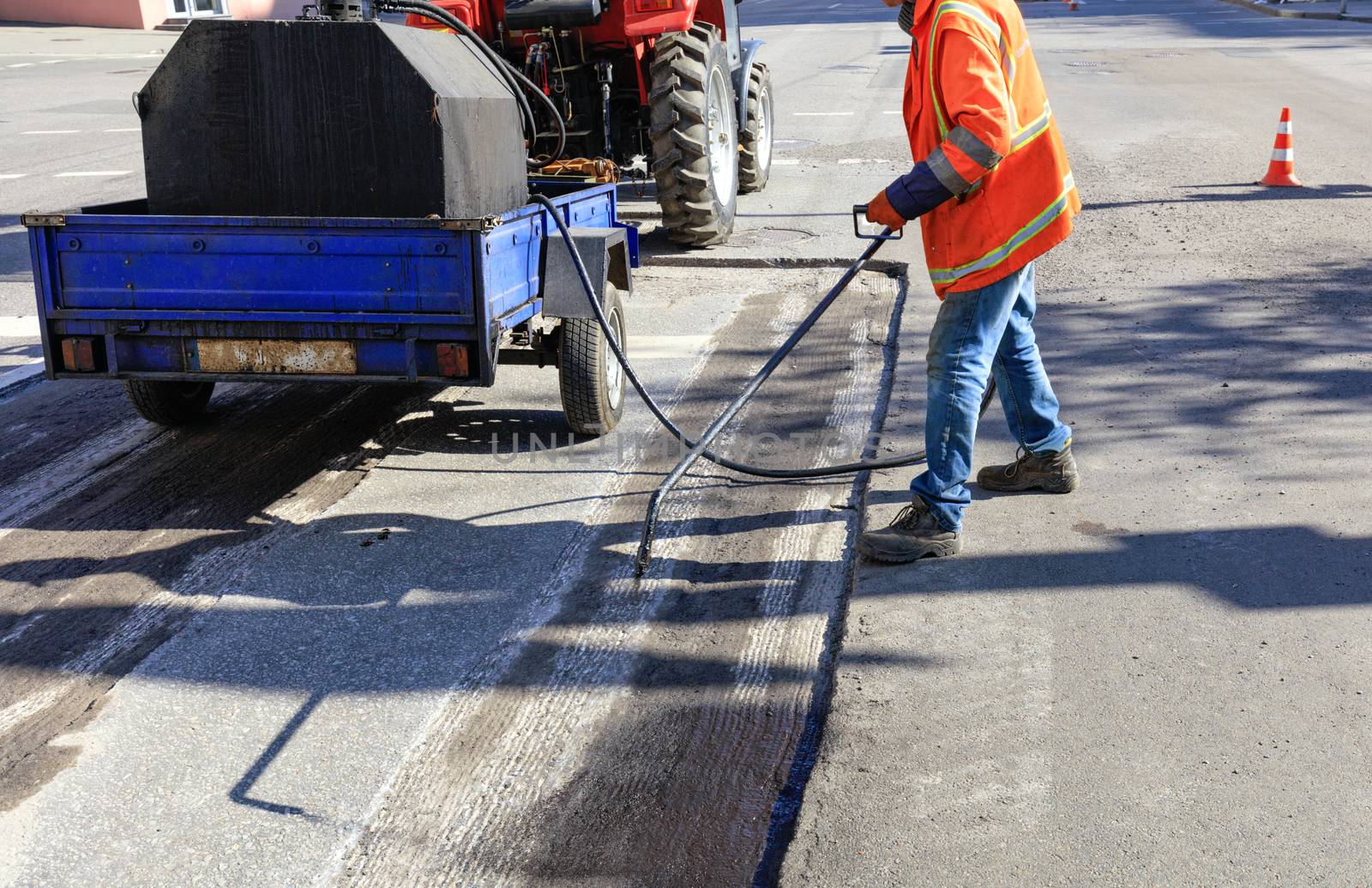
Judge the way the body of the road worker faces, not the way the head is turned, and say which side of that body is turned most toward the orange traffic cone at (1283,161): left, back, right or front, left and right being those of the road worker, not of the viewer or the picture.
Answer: right

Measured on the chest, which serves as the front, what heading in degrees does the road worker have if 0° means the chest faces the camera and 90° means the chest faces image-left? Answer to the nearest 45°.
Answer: approximately 90°

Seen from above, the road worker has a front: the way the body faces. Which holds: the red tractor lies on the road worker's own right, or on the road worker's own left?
on the road worker's own right

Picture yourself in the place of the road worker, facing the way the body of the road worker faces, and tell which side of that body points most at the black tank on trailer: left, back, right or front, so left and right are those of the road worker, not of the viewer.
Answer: front

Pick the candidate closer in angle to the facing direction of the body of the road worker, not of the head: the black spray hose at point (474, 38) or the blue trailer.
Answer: the blue trailer

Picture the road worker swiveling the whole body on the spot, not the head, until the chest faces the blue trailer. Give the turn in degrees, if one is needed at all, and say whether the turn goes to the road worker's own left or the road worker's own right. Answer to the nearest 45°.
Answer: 0° — they already face it

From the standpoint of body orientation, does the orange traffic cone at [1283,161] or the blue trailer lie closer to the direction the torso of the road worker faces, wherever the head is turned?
the blue trailer

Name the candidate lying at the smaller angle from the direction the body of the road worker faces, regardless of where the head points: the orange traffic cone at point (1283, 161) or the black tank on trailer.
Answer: the black tank on trailer

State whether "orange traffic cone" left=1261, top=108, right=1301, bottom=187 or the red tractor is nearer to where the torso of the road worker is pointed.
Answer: the red tractor
